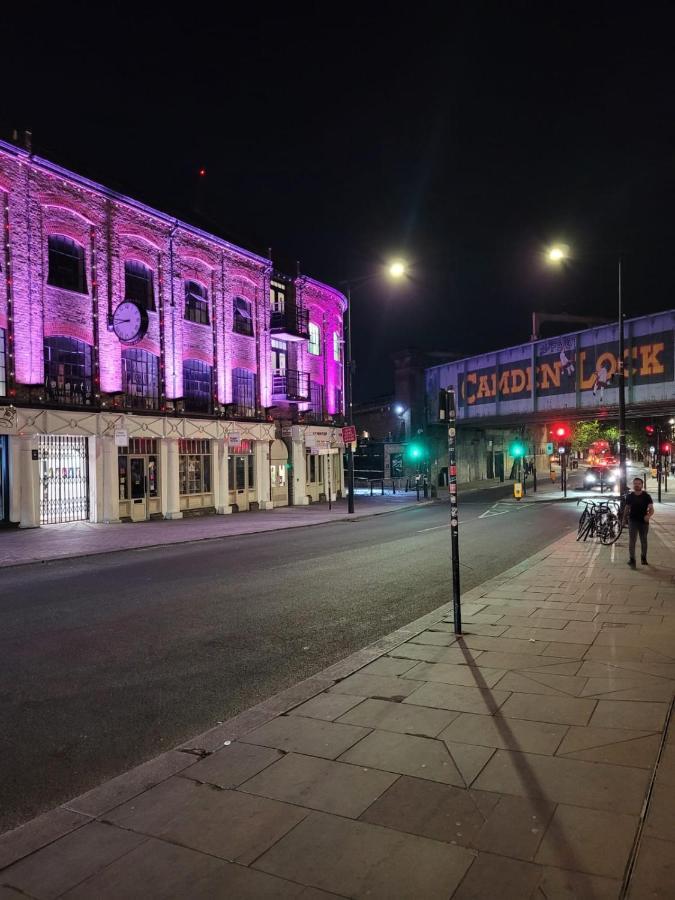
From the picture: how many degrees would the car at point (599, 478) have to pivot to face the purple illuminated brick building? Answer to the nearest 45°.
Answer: approximately 45° to its right

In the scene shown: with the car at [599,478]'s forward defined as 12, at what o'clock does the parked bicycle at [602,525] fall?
The parked bicycle is roughly at 12 o'clock from the car.

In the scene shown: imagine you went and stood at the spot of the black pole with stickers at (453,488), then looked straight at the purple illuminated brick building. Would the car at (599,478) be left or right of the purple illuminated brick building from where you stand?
right

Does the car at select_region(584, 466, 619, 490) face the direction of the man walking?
yes

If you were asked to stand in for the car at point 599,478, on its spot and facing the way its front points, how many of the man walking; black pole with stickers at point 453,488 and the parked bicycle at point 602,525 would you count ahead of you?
3

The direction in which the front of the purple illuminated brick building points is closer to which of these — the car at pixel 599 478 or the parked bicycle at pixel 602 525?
the parked bicycle

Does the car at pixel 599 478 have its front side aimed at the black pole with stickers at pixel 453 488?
yes

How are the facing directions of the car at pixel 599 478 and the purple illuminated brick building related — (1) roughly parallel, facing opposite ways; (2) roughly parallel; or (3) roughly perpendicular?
roughly perpendicular

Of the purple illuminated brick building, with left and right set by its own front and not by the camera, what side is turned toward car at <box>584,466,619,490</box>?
left
